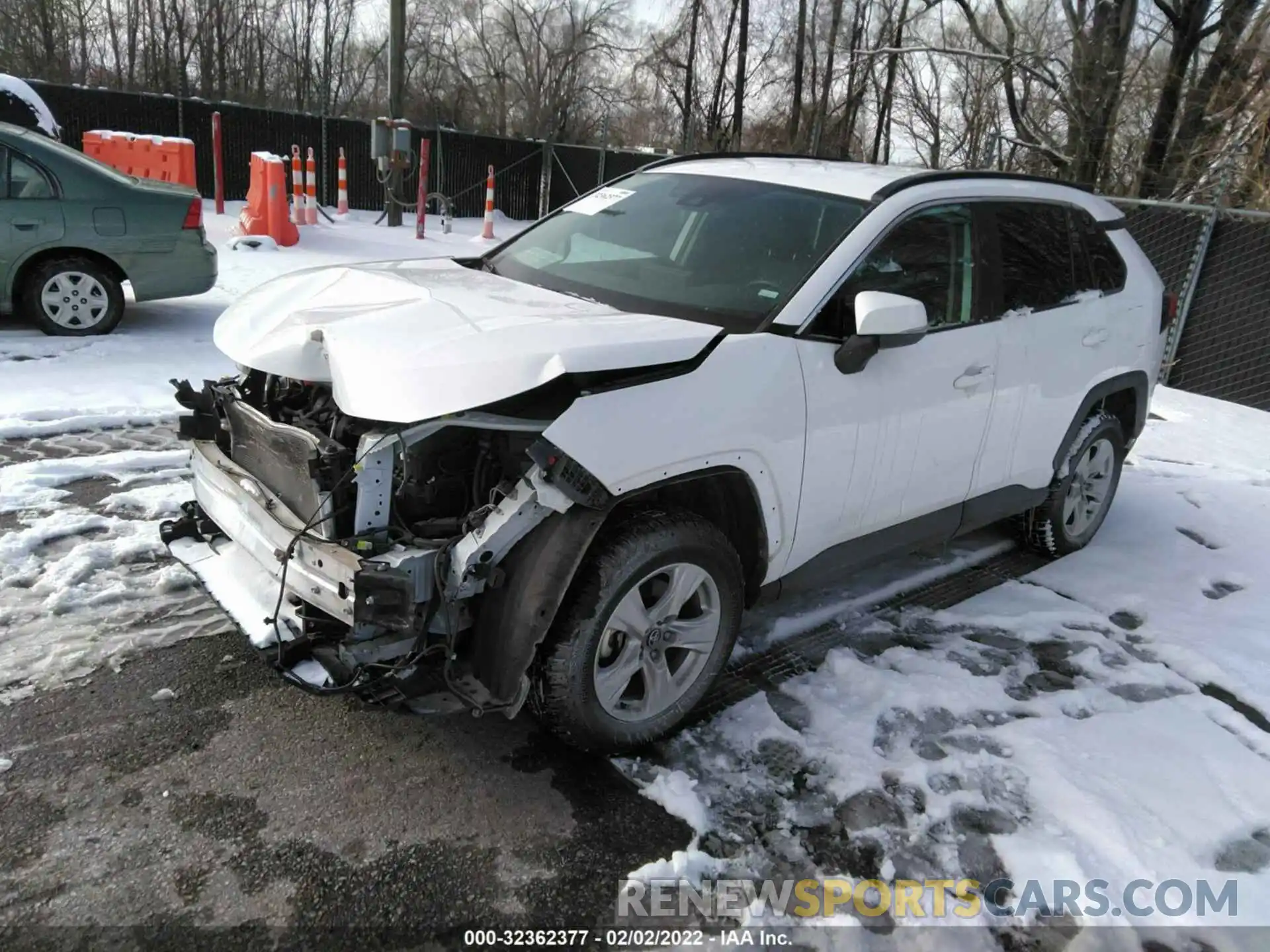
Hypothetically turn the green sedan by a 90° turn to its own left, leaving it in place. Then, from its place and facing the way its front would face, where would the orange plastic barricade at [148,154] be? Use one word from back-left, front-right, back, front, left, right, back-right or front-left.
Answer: back

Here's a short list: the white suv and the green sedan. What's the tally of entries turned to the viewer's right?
0

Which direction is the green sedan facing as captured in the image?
to the viewer's left

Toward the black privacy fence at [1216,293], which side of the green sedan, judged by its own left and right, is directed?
back

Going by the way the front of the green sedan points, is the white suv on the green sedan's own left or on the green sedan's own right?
on the green sedan's own left

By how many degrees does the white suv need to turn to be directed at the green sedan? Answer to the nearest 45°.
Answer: approximately 90° to its right

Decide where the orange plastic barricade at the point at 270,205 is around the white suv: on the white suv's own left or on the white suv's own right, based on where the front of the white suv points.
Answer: on the white suv's own right

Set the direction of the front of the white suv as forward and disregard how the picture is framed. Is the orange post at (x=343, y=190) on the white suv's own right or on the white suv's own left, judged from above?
on the white suv's own right

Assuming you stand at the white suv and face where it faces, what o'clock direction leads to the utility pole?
The utility pole is roughly at 4 o'clock from the white suv.

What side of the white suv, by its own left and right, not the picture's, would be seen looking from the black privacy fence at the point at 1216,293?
back

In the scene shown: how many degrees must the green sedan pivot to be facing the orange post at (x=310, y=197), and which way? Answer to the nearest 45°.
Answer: approximately 135° to its right
